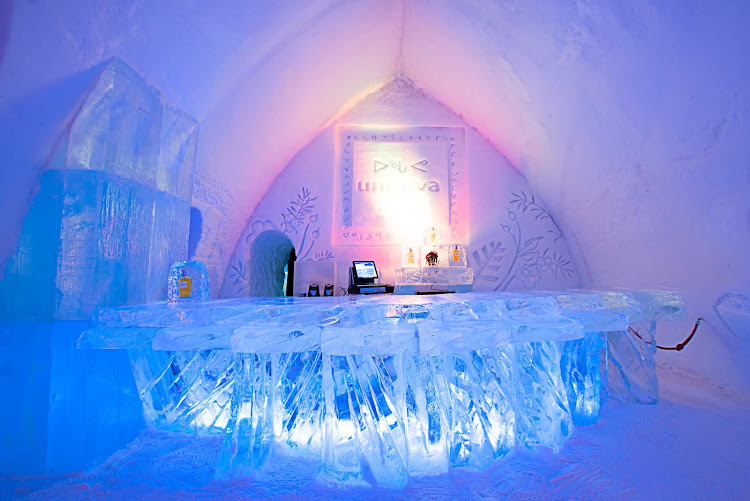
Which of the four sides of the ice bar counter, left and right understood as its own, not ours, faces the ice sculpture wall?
back

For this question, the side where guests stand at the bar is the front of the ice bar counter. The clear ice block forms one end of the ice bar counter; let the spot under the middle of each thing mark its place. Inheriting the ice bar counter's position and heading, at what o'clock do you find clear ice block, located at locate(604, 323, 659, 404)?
The clear ice block is roughly at 8 o'clock from the ice bar counter.

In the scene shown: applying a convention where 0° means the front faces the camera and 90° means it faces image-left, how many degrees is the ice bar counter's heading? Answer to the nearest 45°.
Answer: approximately 0°

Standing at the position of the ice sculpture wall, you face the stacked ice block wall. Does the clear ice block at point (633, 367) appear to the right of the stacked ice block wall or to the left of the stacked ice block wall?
left

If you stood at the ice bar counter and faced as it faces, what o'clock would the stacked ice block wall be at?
The stacked ice block wall is roughly at 3 o'clock from the ice bar counter.

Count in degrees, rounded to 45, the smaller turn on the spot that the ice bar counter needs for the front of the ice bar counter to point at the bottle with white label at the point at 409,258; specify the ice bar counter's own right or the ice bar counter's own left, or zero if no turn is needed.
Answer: approximately 180°

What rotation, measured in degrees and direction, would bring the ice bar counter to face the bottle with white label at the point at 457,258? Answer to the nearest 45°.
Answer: approximately 180°
